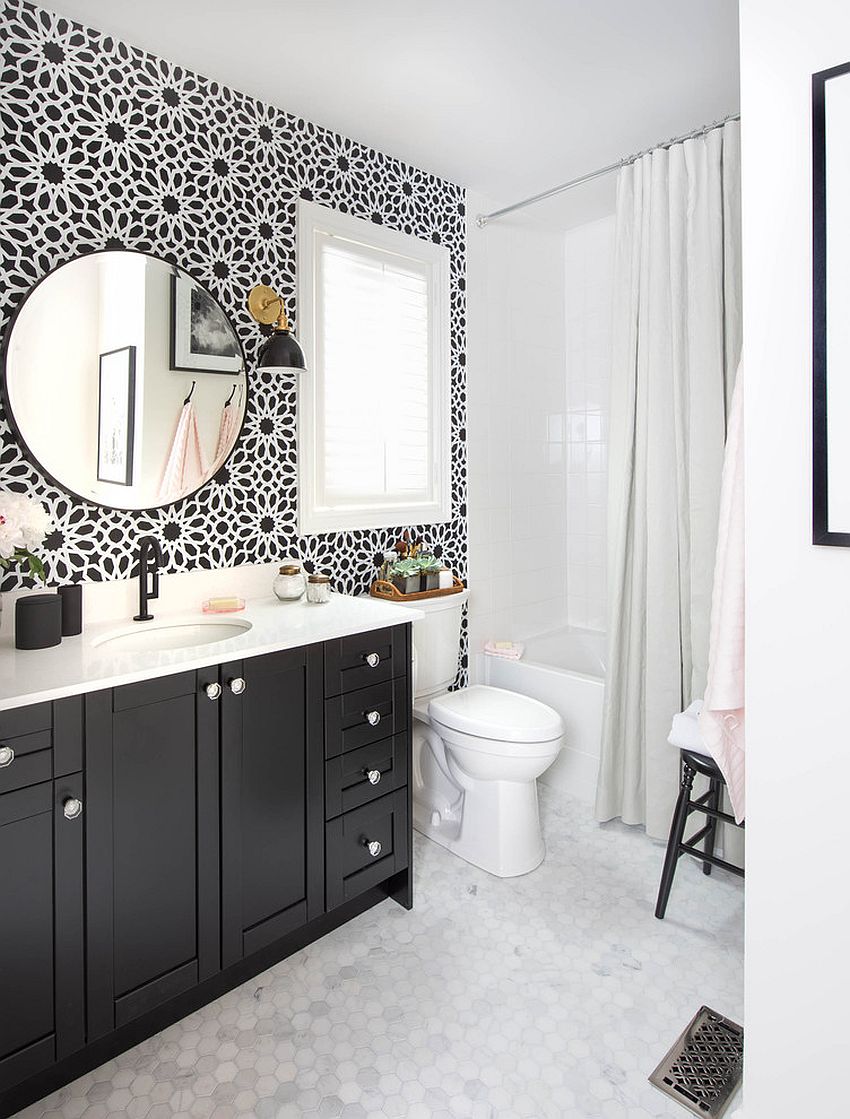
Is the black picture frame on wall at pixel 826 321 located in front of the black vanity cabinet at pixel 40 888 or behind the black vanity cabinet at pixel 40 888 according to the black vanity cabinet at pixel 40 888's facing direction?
in front

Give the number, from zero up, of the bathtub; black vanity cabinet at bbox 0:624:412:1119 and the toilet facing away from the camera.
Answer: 0

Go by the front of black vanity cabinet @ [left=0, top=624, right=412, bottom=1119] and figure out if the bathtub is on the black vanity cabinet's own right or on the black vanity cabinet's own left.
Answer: on the black vanity cabinet's own left

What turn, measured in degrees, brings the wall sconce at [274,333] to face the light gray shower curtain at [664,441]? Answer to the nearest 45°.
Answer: approximately 45° to its left

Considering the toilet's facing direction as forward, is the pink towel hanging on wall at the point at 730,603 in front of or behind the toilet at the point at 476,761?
in front

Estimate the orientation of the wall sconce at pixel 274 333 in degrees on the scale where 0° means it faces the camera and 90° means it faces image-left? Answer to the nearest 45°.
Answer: approximately 315°

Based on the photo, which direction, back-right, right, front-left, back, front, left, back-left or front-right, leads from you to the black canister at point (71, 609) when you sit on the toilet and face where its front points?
right
